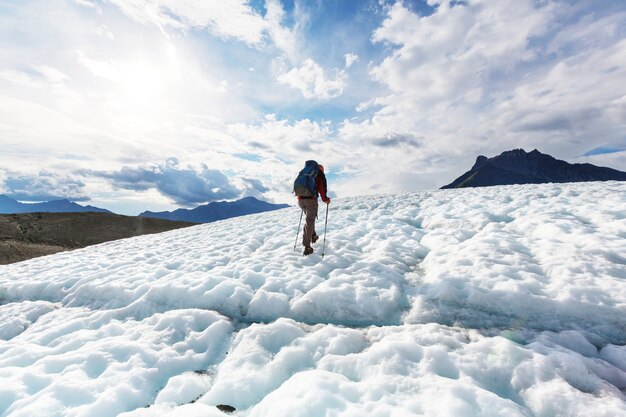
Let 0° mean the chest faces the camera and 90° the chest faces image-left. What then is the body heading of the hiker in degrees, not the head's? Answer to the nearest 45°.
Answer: approximately 225°
